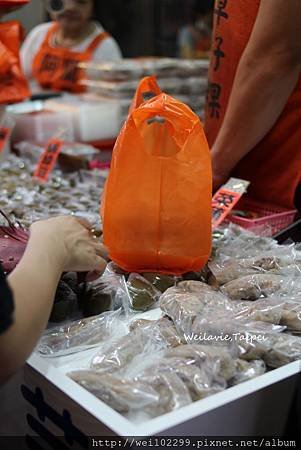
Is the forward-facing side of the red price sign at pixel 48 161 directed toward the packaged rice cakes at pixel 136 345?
yes

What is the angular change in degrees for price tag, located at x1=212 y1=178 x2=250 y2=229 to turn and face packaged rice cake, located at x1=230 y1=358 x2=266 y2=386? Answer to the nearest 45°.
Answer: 0° — it already faces it

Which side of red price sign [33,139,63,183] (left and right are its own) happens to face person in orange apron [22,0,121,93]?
back

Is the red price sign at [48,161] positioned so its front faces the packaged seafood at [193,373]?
yes

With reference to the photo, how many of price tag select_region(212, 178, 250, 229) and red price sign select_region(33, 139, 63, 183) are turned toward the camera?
2

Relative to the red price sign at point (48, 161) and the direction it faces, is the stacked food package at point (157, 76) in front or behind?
behind
